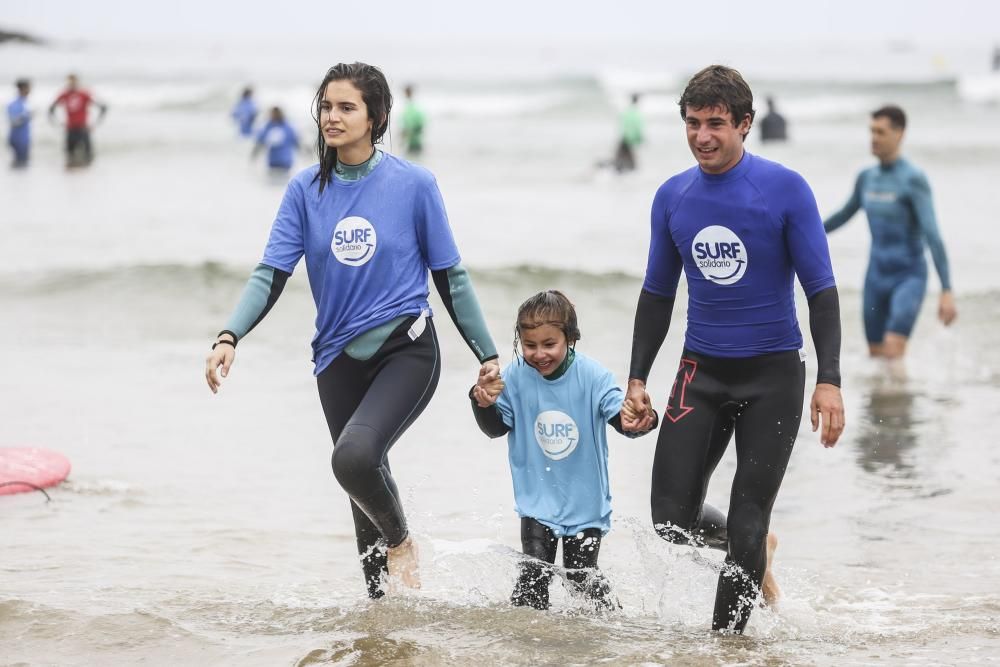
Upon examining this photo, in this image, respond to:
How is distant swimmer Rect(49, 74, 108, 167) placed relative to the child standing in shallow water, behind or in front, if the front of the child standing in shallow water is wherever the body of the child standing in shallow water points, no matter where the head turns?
behind

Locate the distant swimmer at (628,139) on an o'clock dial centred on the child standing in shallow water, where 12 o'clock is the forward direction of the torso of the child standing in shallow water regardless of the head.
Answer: The distant swimmer is roughly at 6 o'clock from the child standing in shallow water.

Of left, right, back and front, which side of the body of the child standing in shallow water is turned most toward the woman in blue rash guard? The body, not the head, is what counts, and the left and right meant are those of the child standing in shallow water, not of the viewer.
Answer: right

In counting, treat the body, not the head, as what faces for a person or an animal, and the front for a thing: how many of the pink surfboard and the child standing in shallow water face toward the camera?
1

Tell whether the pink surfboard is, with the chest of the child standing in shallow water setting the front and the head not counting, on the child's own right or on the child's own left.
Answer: on the child's own right

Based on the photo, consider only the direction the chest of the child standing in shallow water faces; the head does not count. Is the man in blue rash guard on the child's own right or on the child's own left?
on the child's own left

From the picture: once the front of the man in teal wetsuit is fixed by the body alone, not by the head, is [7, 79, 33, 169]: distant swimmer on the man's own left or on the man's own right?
on the man's own right

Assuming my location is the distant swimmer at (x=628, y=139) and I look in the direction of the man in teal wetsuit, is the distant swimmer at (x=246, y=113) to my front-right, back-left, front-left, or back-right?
back-right

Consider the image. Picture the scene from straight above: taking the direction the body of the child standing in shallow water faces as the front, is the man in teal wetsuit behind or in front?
behind

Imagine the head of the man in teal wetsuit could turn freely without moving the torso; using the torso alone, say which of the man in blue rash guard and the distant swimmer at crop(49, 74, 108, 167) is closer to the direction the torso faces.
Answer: the man in blue rash guard
